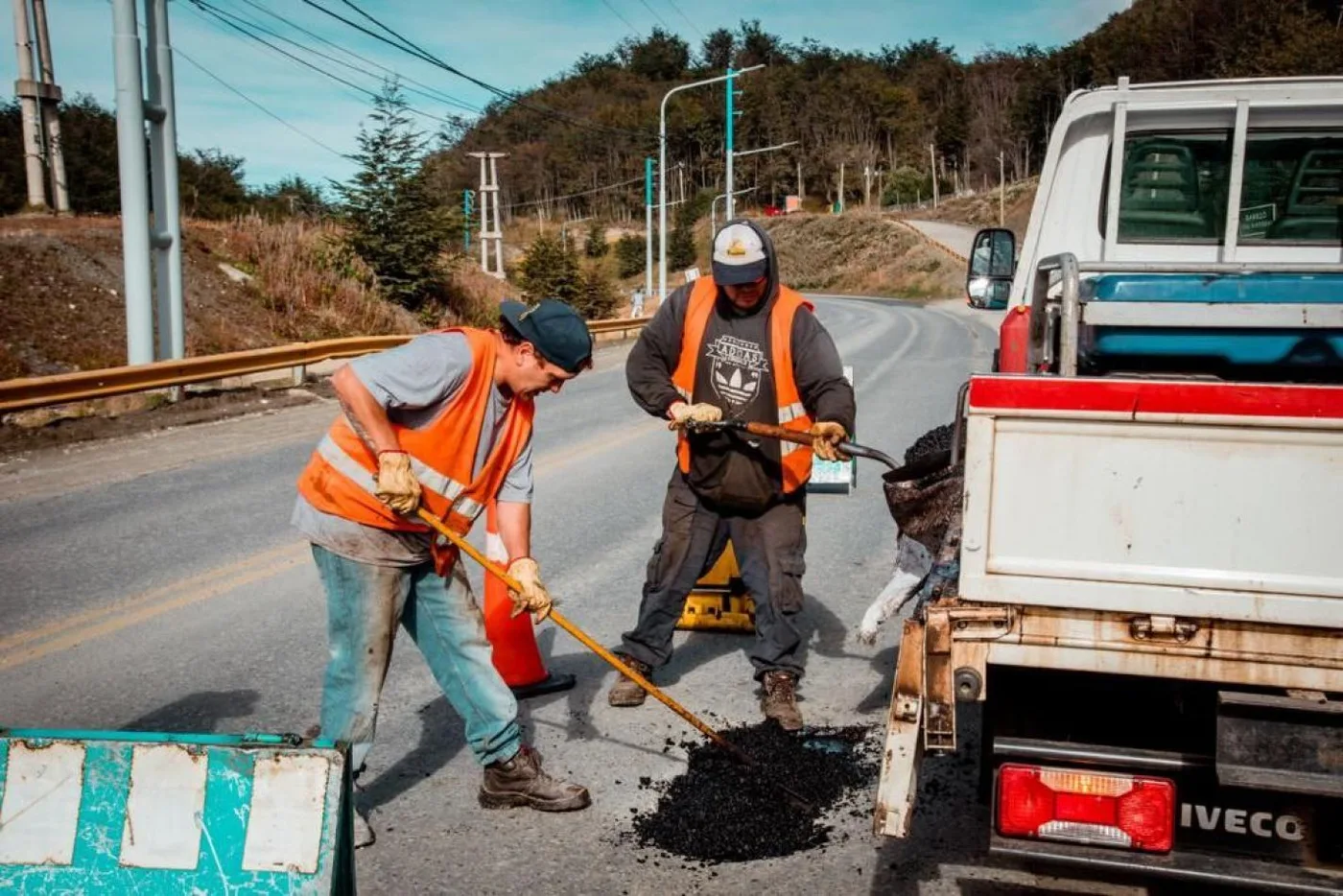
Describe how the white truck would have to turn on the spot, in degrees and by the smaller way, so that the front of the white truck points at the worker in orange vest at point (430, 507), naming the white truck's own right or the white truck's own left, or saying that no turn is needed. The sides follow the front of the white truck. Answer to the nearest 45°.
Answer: approximately 90° to the white truck's own left

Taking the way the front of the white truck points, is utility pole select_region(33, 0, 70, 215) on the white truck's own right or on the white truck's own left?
on the white truck's own left

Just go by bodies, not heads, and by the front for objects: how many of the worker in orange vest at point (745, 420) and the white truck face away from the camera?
1

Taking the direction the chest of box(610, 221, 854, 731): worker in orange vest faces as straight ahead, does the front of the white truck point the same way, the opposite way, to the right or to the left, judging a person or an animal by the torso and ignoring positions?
the opposite way

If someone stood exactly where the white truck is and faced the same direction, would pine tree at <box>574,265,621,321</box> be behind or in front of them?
in front

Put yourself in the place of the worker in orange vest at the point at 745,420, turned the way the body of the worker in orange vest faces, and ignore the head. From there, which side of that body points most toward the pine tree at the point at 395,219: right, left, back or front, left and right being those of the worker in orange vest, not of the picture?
back

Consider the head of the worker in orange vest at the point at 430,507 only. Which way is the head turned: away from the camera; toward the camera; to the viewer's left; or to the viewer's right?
to the viewer's right

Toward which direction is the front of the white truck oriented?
away from the camera

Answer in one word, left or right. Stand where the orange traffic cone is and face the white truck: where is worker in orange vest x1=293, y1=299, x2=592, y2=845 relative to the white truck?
right

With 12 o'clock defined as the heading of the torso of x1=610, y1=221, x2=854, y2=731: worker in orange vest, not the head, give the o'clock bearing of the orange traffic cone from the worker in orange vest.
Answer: The orange traffic cone is roughly at 3 o'clock from the worker in orange vest.
